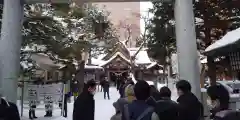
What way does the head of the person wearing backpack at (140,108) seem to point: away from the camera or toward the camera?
away from the camera

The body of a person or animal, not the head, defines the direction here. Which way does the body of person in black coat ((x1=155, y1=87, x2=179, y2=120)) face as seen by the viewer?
away from the camera

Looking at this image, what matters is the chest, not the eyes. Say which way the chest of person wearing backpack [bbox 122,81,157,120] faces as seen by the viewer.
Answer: away from the camera

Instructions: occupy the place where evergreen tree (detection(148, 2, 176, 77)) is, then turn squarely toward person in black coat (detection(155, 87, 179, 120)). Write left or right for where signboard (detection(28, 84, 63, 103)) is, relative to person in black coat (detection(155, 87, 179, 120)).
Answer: right

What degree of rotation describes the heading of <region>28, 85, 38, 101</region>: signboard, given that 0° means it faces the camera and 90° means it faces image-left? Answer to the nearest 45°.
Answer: approximately 0°

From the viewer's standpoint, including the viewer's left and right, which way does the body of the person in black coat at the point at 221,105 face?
facing to the left of the viewer

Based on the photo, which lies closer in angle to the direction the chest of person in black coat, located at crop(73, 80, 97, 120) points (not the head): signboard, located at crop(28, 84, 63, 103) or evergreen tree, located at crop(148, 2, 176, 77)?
the evergreen tree
